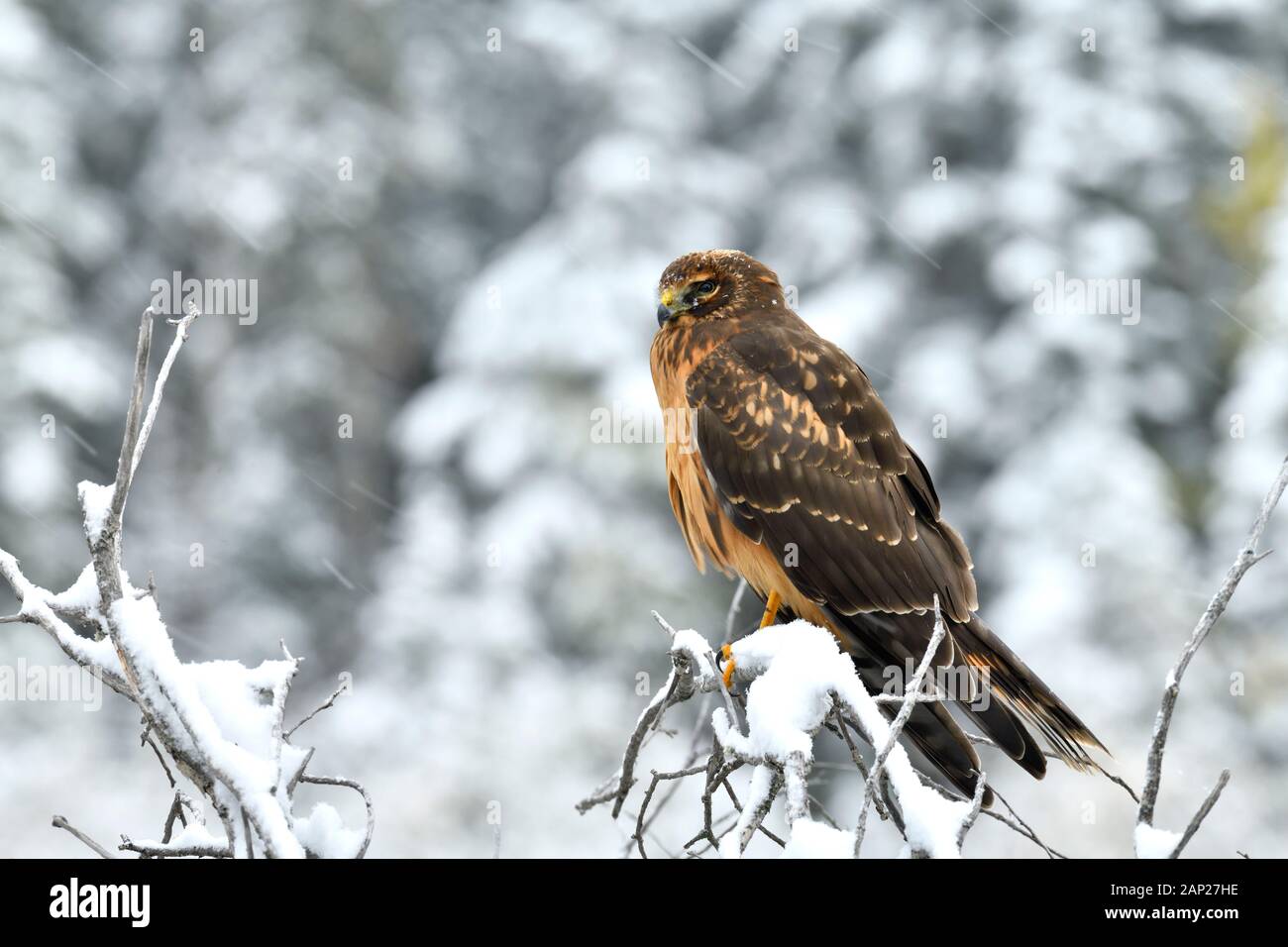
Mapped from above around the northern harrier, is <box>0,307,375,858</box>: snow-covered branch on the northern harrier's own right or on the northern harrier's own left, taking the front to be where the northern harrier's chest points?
on the northern harrier's own left

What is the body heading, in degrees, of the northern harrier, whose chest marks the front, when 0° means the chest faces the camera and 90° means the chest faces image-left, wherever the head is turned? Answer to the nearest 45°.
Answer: approximately 90°
